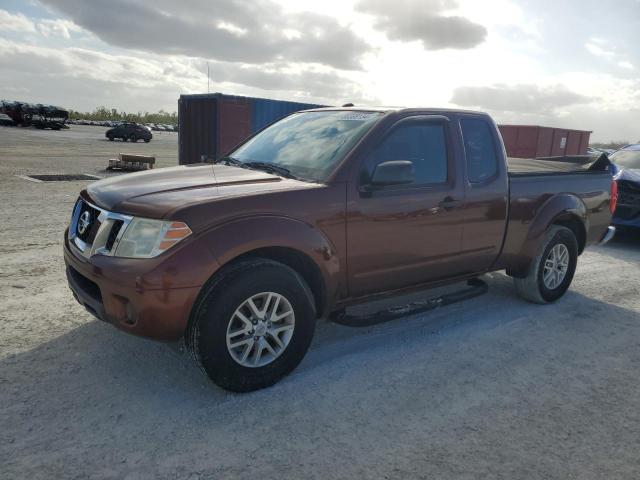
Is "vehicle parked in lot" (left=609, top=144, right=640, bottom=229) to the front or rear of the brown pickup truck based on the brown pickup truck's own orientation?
to the rear

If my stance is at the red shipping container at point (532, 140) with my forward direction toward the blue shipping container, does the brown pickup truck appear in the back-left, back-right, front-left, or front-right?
front-left

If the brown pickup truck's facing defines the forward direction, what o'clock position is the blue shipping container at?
The blue shipping container is roughly at 4 o'clock from the brown pickup truck.

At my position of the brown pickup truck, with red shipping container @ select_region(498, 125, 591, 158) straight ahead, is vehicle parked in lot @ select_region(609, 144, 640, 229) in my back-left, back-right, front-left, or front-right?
front-right

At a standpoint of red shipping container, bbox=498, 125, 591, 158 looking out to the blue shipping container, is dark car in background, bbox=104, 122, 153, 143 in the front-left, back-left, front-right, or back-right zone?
front-right

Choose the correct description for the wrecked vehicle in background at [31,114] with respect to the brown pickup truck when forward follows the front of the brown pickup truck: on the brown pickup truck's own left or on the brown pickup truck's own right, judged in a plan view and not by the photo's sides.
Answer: on the brown pickup truck's own right

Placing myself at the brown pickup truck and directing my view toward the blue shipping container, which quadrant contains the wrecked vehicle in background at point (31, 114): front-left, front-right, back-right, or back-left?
front-left

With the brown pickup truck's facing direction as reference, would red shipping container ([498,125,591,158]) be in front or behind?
behind

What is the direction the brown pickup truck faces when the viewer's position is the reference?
facing the viewer and to the left of the viewer

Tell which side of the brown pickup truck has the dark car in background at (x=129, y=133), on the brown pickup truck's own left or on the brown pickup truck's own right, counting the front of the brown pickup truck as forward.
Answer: on the brown pickup truck's own right
